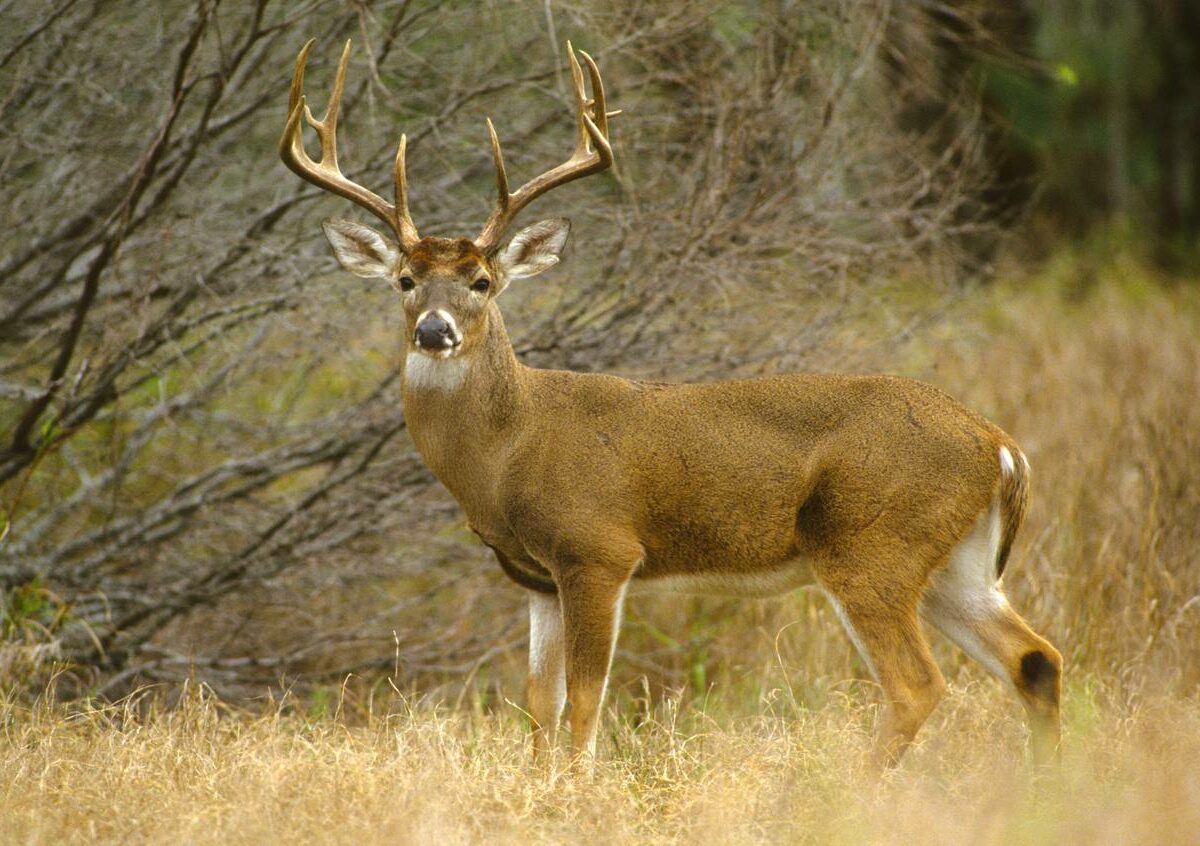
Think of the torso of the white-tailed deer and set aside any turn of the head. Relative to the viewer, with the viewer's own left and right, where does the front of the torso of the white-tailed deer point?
facing to the left of the viewer
